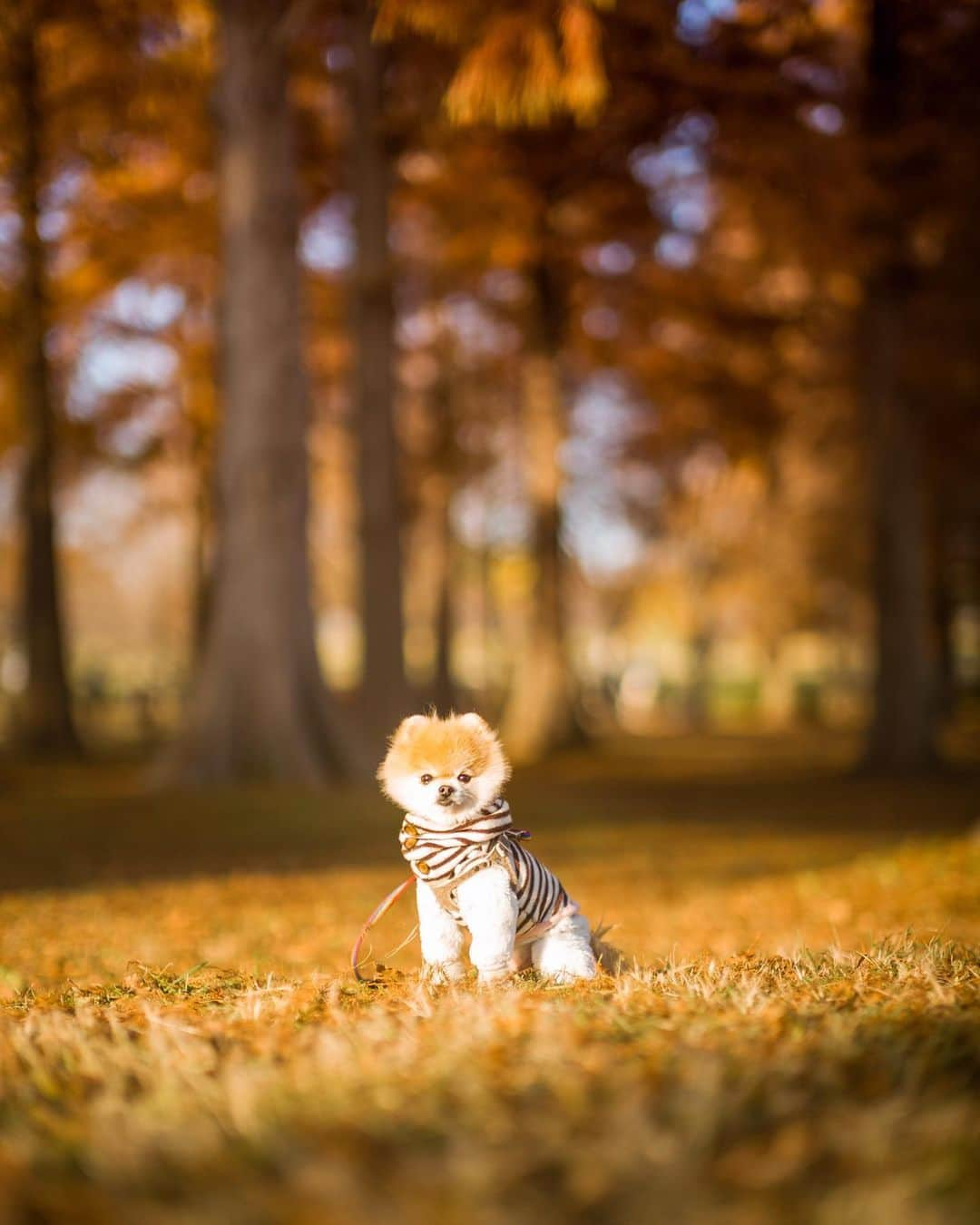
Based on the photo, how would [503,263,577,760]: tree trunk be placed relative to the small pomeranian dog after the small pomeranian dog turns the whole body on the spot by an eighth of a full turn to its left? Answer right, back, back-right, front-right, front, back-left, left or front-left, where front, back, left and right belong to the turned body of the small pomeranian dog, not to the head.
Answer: back

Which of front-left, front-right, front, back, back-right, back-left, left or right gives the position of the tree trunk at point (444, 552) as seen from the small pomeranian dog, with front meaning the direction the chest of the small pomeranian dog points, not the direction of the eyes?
back-right

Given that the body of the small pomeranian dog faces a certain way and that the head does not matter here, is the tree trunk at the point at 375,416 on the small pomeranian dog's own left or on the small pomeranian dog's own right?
on the small pomeranian dog's own right

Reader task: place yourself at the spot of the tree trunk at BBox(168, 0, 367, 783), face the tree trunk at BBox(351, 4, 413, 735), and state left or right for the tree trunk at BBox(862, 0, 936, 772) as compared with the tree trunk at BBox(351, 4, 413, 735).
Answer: right

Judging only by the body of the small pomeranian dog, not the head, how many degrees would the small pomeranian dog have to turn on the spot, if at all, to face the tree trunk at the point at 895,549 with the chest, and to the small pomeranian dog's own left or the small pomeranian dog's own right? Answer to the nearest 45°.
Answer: approximately 135° to the small pomeranian dog's own right

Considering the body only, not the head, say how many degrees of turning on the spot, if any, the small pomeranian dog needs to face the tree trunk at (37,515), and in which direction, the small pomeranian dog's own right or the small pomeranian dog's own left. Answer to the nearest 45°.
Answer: approximately 135° to the small pomeranian dog's own right

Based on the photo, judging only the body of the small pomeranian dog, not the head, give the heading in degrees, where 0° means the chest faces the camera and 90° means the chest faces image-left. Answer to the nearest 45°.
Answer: approximately 45°

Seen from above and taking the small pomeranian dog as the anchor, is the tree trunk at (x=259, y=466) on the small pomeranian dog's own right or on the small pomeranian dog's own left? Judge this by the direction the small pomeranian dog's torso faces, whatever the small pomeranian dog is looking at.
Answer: on the small pomeranian dog's own right
